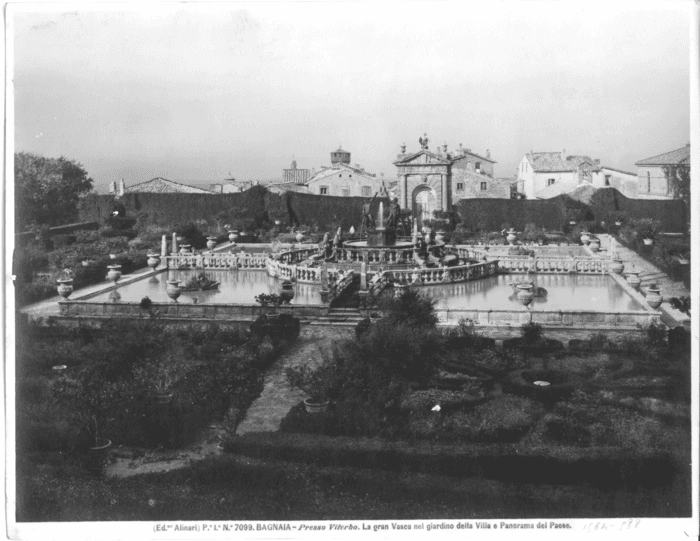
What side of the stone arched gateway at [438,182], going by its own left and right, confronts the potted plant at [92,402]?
front

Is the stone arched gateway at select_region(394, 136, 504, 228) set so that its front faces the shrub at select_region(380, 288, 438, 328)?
yes

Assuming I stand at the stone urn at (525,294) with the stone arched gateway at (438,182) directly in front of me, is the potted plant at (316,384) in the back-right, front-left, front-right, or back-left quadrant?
back-left

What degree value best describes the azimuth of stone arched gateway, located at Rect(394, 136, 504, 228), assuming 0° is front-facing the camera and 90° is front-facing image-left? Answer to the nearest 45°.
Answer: approximately 0°

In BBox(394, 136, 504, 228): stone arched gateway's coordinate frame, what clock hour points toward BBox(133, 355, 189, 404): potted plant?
The potted plant is roughly at 12 o'clock from the stone arched gateway.

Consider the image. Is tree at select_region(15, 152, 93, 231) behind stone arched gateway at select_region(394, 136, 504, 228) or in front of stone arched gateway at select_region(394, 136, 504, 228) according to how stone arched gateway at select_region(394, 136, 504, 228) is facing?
in front
